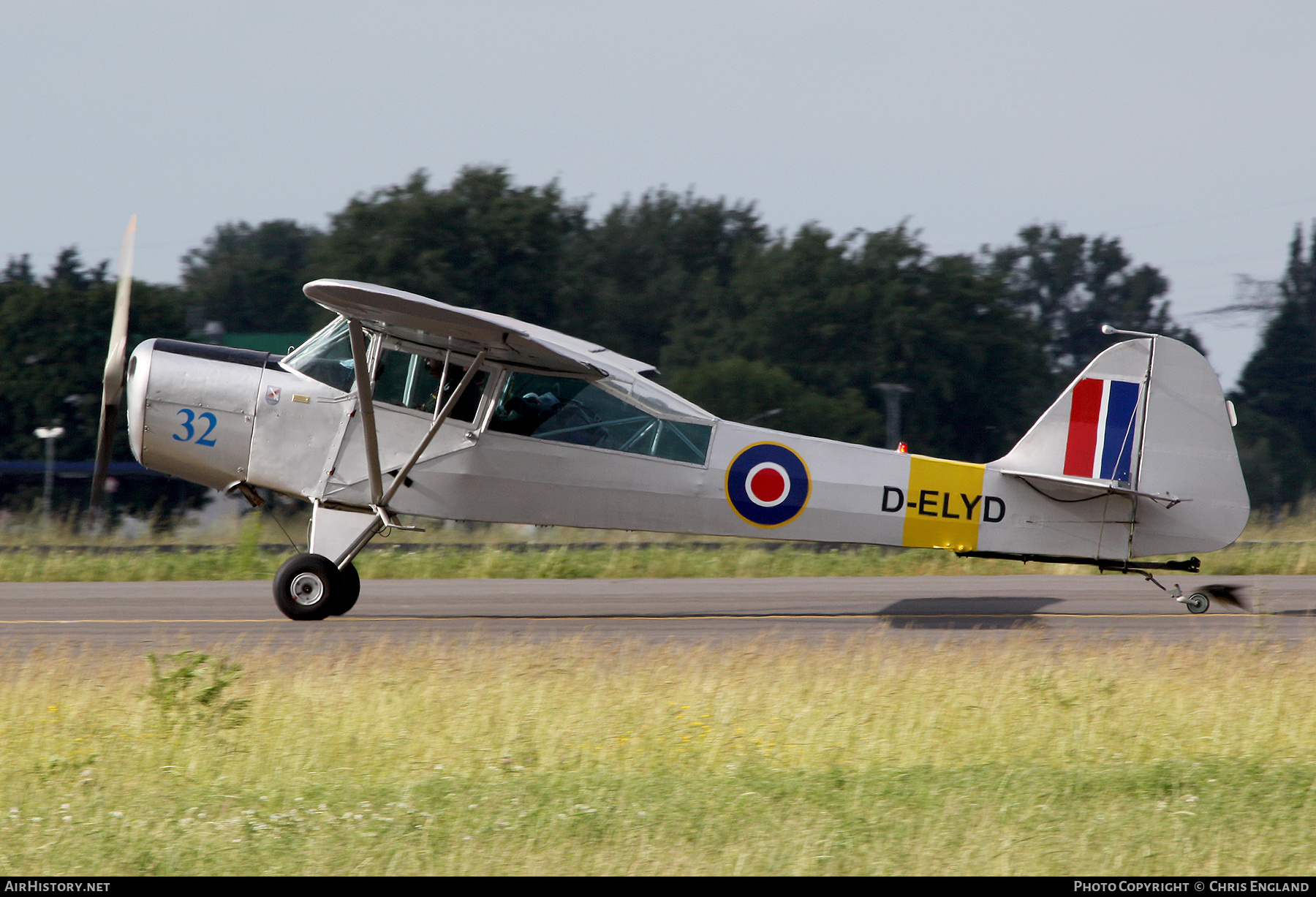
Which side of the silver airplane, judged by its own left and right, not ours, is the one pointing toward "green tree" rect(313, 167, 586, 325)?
right

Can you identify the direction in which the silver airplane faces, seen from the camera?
facing to the left of the viewer

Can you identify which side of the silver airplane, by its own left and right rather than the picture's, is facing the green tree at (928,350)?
right

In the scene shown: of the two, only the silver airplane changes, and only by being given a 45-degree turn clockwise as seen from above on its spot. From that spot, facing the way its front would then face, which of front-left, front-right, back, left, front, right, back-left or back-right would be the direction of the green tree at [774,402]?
front-right
